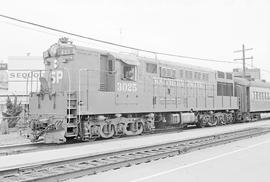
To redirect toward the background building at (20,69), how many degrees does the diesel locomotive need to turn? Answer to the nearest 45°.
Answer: approximately 90° to its right

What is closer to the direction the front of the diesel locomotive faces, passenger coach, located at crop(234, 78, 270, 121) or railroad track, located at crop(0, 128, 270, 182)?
the railroad track

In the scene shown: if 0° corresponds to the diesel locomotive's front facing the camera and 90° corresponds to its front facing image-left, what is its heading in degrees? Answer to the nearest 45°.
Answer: approximately 45°

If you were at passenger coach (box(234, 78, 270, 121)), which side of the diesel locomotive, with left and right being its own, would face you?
back
